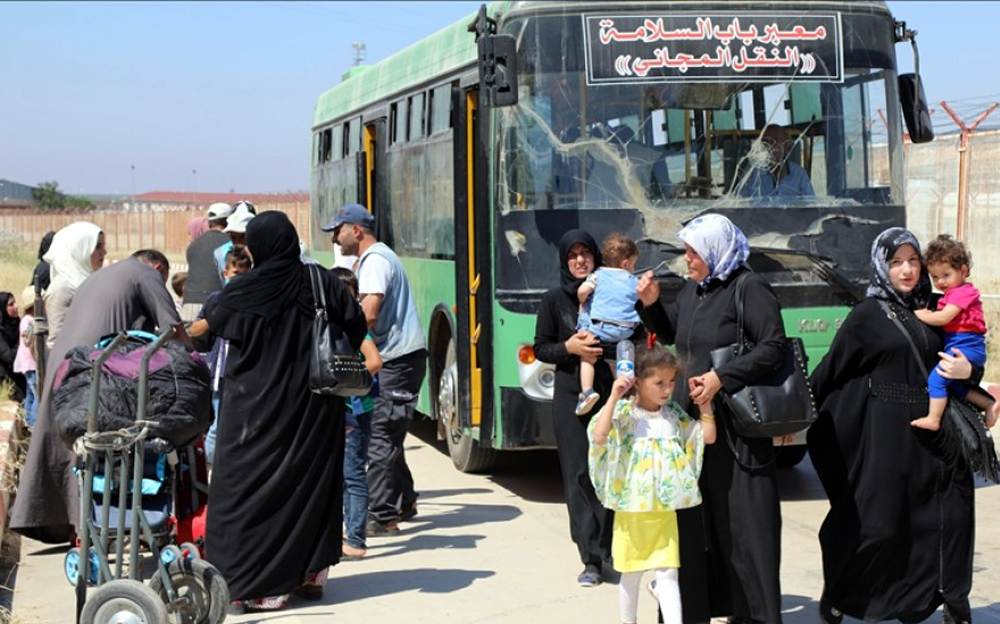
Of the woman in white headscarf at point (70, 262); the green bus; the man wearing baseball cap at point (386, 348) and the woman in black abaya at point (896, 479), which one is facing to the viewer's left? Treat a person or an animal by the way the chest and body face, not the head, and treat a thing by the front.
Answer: the man wearing baseball cap

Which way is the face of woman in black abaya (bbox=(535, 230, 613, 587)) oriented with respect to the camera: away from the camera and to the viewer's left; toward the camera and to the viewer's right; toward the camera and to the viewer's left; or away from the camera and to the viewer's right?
toward the camera and to the viewer's right

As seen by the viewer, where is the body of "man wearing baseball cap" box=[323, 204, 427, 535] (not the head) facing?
to the viewer's left

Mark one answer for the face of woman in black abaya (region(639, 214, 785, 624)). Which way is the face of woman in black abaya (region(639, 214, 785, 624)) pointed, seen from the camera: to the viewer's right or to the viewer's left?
to the viewer's left

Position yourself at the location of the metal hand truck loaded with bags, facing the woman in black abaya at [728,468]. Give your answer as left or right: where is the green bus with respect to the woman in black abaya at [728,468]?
left

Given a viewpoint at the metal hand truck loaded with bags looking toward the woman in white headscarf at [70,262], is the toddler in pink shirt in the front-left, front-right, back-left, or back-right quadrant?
back-right

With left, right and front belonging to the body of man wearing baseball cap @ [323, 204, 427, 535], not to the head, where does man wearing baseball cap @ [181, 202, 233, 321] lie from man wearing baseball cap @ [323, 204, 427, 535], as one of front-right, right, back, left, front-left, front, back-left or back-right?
front-right

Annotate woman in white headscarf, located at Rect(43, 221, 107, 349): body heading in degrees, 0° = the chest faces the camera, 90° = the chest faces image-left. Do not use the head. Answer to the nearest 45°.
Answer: approximately 270°

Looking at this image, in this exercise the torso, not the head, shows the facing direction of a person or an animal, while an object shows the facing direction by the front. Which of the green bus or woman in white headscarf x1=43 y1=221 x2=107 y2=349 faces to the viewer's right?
the woman in white headscarf

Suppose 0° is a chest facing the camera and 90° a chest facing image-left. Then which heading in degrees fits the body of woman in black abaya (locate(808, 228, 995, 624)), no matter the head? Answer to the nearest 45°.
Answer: approximately 315°
